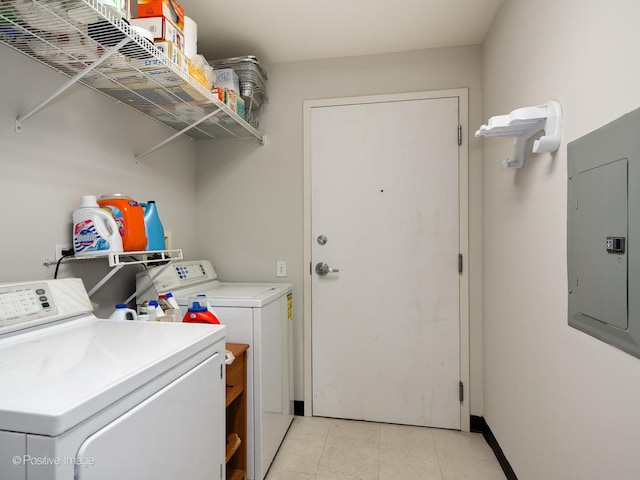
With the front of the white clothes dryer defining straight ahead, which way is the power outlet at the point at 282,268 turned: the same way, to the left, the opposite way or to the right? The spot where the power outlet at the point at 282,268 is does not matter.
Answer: to the right

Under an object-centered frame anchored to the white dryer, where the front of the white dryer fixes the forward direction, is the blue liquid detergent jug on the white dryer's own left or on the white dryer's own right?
on the white dryer's own left

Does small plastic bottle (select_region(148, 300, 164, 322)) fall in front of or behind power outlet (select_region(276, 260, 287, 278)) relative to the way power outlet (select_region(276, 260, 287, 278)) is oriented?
in front

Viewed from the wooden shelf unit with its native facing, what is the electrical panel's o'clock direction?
The electrical panel is roughly at 12 o'clock from the wooden shelf unit.

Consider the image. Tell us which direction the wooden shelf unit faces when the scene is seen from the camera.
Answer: facing the viewer and to the right of the viewer

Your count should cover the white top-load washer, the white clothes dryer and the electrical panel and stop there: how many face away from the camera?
0

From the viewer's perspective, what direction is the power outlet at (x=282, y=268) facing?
toward the camera

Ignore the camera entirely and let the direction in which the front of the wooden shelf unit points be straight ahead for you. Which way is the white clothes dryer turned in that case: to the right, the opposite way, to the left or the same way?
the same way

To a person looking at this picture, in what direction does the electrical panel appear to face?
facing the viewer and to the left of the viewer

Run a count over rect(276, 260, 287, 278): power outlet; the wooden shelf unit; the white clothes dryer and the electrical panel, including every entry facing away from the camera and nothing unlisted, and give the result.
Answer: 0
